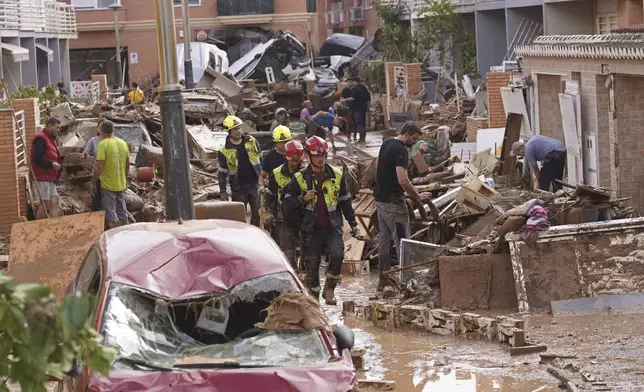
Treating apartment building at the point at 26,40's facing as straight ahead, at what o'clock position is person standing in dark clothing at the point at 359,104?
The person standing in dark clothing is roughly at 12 o'clock from the apartment building.

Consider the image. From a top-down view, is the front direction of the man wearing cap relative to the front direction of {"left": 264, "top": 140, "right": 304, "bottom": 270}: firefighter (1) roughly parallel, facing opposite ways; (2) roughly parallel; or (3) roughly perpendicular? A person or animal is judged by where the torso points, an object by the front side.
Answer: roughly perpendicular

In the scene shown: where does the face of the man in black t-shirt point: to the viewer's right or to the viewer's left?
to the viewer's right

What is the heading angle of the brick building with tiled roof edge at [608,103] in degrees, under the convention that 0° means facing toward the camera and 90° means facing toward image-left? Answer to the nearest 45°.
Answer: approximately 45°

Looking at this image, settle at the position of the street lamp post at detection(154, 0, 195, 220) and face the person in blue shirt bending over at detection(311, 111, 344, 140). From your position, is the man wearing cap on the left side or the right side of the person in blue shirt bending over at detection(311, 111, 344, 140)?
right

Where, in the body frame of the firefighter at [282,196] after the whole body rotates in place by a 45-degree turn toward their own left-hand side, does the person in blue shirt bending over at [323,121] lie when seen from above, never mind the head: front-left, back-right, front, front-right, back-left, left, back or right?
back-left

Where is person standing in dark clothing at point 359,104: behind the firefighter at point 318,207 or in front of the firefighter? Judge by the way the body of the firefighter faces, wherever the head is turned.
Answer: behind

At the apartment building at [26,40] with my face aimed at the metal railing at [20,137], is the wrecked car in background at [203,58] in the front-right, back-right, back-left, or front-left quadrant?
back-left
